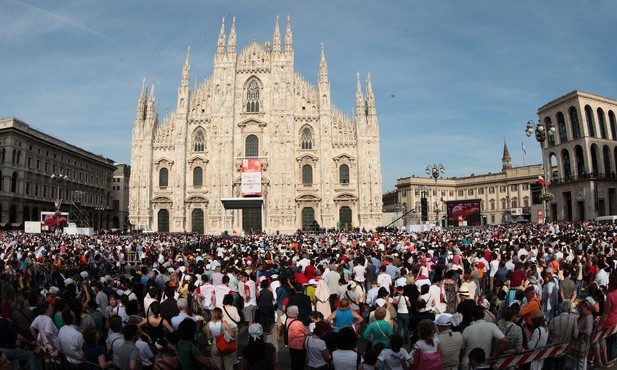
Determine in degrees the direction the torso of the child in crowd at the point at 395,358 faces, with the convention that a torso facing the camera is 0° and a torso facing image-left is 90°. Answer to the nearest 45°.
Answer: approximately 180°

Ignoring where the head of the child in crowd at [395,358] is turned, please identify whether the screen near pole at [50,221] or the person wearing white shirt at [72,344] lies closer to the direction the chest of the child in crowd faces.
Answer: the screen near pole

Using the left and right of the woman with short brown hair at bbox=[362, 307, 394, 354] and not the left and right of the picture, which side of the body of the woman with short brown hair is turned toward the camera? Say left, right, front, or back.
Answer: back

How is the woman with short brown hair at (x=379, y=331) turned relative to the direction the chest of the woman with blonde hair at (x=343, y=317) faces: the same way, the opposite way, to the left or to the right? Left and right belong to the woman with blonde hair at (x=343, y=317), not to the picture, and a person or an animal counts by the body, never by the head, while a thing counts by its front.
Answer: the same way

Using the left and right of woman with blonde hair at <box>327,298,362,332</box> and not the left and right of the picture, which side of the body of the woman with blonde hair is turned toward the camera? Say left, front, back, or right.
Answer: back

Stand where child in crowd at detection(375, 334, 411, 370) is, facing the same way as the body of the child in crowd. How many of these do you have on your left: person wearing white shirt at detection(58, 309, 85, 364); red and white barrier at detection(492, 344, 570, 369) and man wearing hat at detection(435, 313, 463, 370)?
1

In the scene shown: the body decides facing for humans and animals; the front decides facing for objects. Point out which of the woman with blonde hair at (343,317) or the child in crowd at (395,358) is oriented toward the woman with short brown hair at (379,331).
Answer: the child in crowd

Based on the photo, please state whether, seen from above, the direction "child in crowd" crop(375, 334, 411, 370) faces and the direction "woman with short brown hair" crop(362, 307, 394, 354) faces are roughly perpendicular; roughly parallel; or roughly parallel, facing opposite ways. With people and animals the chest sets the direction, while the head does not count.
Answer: roughly parallel

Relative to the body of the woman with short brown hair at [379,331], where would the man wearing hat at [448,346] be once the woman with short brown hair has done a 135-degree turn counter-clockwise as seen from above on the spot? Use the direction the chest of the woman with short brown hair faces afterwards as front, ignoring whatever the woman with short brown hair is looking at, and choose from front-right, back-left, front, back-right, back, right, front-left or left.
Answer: left

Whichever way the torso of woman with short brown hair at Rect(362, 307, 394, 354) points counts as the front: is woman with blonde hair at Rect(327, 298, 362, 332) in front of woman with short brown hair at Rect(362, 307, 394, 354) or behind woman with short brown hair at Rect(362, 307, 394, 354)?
in front

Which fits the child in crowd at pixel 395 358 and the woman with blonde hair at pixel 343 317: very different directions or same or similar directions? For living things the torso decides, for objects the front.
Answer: same or similar directions

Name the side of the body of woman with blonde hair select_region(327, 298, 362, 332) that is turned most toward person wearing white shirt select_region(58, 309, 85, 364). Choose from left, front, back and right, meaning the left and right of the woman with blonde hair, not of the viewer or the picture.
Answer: left

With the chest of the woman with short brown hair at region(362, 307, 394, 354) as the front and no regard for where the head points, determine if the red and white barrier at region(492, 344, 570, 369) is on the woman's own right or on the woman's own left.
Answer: on the woman's own right

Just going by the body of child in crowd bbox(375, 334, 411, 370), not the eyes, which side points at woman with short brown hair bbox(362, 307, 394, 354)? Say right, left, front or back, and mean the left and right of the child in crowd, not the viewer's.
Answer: front

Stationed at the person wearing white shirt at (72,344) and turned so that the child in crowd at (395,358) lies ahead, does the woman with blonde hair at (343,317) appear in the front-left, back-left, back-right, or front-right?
front-left
